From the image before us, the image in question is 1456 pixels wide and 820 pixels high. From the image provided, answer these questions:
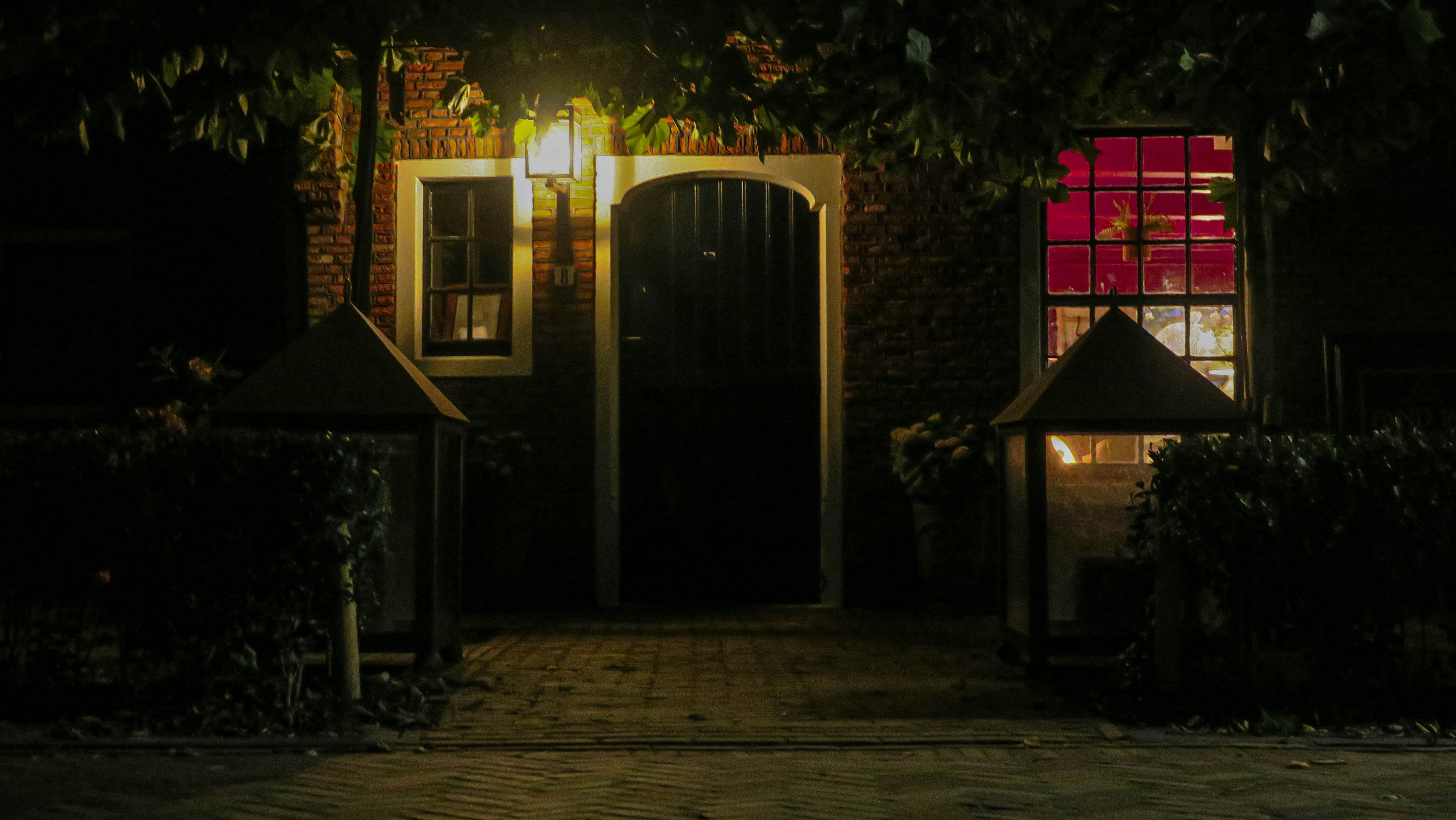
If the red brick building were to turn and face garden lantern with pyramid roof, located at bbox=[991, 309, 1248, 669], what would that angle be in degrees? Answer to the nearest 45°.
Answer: approximately 45° to its left

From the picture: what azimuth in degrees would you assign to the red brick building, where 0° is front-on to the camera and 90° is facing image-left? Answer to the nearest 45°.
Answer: approximately 0°

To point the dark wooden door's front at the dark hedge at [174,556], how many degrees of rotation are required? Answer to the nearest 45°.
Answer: approximately 45° to its right

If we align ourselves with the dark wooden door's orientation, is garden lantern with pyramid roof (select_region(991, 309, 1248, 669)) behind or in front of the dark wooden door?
in front

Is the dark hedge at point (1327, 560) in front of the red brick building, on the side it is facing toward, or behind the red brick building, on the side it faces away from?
in front

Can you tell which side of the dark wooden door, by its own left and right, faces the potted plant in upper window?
left

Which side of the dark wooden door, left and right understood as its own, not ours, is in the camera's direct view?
front

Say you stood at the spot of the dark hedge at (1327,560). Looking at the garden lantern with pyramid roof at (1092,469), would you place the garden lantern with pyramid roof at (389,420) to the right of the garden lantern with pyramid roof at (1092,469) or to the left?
left

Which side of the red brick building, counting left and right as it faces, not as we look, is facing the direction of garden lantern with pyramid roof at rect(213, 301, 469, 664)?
front

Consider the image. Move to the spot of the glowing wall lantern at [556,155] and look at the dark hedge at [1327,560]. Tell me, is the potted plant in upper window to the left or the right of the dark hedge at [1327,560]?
left
